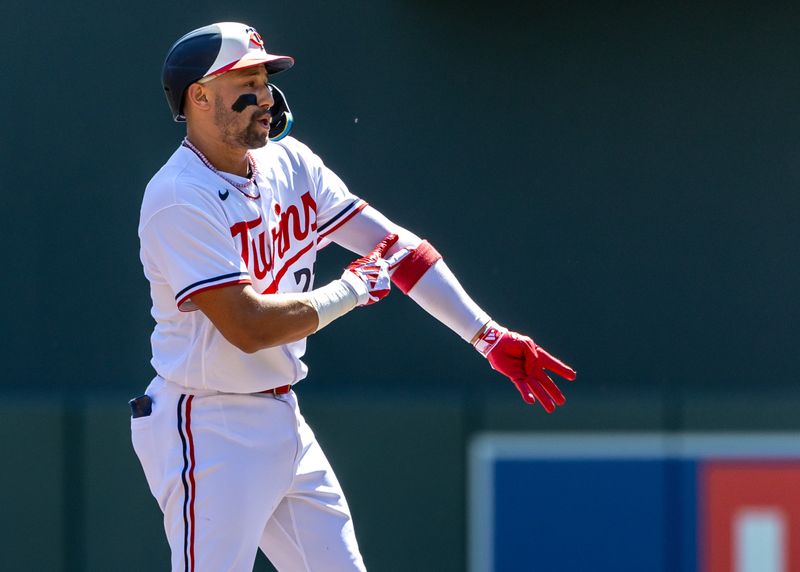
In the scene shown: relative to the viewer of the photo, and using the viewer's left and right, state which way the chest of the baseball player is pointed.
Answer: facing the viewer and to the right of the viewer

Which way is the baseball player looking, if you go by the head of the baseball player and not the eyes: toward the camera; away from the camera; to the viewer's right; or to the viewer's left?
to the viewer's right
